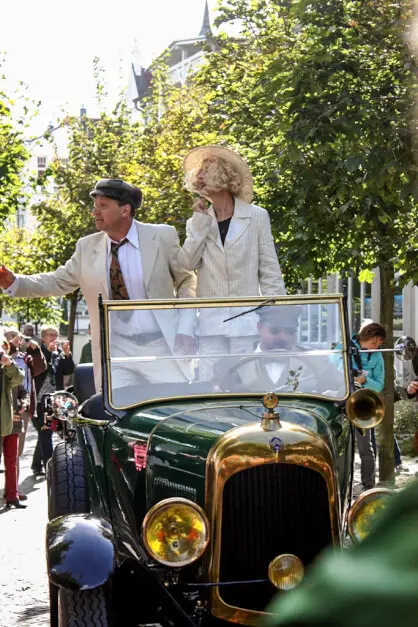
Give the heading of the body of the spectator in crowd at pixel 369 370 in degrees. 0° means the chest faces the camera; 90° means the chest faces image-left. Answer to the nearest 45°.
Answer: approximately 45°

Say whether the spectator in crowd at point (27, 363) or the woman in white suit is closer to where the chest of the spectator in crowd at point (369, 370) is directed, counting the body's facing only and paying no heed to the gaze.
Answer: the woman in white suit

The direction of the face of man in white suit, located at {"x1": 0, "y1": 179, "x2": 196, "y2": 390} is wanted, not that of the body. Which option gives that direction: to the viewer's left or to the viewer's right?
to the viewer's left

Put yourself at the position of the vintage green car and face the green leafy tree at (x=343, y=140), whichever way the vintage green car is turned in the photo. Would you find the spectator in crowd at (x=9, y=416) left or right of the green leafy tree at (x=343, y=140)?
left

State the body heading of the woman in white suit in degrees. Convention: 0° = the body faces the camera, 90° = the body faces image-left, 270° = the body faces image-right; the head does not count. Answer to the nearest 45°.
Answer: approximately 45°

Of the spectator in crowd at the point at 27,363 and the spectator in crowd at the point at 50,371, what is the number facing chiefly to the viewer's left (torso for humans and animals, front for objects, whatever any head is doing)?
0

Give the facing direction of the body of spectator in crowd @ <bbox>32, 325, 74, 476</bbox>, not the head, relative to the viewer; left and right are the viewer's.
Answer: facing the viewer and to the right of the viewer

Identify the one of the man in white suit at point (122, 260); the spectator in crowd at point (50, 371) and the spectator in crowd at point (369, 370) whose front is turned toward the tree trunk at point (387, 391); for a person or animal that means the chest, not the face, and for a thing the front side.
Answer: the spectator in crowd at point (50, 371)

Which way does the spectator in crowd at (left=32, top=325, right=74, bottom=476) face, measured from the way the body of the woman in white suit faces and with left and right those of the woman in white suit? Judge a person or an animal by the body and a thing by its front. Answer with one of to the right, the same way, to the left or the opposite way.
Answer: to the left

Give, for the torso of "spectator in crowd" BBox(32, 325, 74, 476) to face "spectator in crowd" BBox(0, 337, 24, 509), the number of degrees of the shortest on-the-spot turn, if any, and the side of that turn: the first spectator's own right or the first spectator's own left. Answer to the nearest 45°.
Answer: approximately 45° to the first spectator's own right
